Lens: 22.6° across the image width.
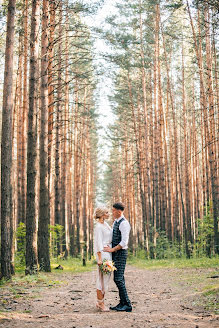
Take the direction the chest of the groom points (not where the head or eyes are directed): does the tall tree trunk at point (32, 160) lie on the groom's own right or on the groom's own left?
on the groom's own right

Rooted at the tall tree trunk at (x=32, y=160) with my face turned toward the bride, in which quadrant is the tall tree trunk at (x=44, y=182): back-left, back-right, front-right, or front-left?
back-left

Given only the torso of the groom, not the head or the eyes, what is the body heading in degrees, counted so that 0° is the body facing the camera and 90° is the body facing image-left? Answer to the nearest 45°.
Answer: approximately 90°

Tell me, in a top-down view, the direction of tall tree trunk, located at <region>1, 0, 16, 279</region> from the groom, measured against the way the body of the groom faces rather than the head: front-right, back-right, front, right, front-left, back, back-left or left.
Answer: front-right

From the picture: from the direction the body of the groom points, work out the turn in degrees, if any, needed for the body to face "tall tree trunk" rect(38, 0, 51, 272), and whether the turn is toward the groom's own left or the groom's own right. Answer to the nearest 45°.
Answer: approximately 90° to the groom's own right
